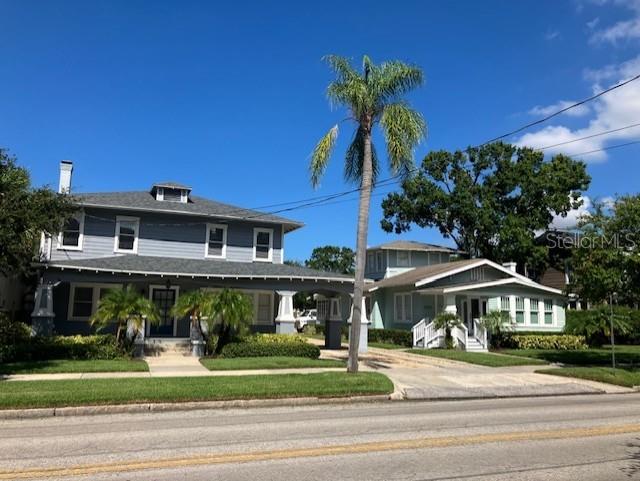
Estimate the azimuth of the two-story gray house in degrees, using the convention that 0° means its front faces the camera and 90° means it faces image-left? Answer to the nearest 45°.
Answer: approximately 0°

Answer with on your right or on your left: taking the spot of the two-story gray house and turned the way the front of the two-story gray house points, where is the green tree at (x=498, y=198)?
on your left

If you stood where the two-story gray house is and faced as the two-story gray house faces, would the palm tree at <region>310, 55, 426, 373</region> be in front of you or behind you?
in front

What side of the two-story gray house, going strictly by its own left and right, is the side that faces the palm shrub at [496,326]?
left

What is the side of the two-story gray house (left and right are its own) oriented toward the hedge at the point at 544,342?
left

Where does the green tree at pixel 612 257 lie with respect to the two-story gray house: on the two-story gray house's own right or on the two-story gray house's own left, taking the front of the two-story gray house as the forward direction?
on the two-story gray house's own left

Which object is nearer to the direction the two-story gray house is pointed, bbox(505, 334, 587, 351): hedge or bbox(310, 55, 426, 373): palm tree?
the palm tree

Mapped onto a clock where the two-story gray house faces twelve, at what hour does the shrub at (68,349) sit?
The shrub is roughly at 1 o'clock from the two-story gray house.

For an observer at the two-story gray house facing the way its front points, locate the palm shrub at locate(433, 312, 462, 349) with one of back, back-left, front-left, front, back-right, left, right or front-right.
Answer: left

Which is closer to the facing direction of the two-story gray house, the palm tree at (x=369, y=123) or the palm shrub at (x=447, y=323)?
the palm tree

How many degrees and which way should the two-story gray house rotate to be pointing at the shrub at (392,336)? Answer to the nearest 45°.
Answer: approximately 90° to its left
